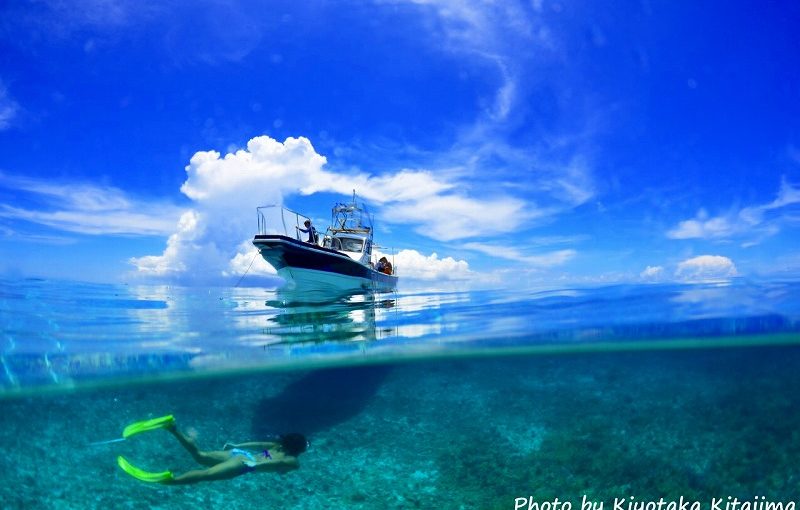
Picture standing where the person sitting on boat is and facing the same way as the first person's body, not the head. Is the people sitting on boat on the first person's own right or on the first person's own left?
on the first person's own right
